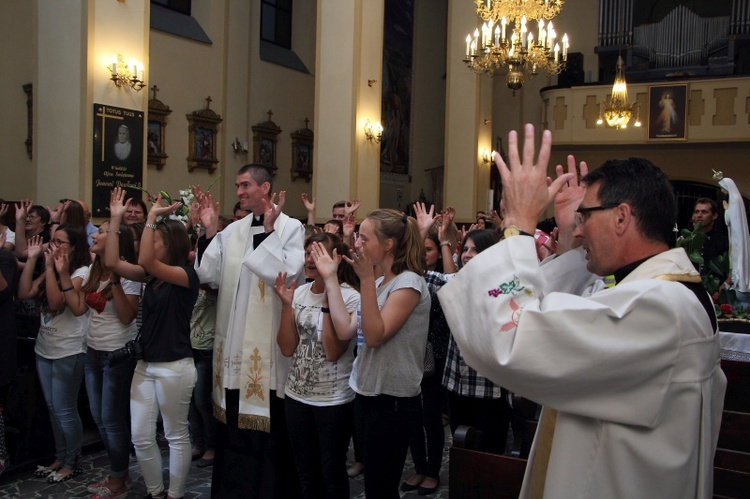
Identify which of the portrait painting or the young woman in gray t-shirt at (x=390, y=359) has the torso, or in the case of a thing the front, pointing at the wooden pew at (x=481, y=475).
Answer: the portrait painting

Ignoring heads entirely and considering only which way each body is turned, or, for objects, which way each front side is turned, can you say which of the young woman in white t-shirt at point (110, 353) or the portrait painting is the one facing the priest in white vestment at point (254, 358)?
the portrait painting

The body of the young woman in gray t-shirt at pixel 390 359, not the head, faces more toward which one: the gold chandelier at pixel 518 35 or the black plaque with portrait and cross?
the black plaque with portrait and cross

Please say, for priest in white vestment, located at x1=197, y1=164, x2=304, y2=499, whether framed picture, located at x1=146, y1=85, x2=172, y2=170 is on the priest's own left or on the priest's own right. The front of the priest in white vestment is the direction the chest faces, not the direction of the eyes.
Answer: on the priest's own right

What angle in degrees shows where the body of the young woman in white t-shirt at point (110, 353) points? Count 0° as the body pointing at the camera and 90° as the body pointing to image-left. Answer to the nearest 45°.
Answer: approximately 45°

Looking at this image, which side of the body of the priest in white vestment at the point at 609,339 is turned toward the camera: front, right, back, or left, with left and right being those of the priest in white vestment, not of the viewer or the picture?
left

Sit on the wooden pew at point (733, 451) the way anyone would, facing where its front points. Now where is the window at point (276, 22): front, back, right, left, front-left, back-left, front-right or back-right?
right

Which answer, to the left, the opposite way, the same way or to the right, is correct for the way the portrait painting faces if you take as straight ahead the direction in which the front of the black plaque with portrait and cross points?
to the right

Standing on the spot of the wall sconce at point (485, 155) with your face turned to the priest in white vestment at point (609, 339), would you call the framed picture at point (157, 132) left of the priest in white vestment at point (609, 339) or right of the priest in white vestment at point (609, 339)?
right
